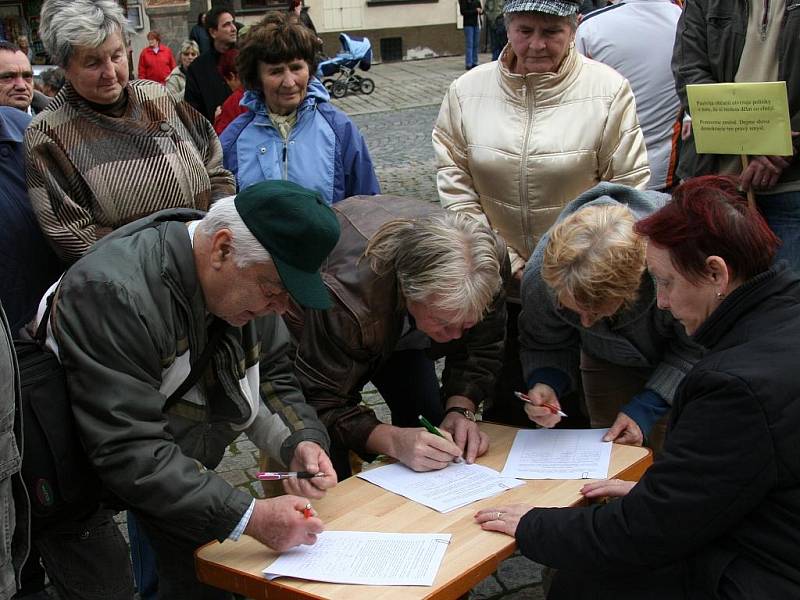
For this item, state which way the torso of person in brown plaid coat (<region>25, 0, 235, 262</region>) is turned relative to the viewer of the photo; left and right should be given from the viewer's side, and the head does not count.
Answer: facing the viewer and to the right of the viewer

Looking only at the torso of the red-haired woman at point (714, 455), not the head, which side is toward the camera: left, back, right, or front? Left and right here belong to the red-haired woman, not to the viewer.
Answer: left

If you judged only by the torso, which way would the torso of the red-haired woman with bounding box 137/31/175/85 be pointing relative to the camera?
toward the camera

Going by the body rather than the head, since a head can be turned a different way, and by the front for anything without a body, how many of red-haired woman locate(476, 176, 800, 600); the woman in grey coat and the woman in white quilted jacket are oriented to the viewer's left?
1

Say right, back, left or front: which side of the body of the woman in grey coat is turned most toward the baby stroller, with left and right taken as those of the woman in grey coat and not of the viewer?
back

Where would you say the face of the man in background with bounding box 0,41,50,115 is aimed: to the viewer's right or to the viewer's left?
to the viewer's right

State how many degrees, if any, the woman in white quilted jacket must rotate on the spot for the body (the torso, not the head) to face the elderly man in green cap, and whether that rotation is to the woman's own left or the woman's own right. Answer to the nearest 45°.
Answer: approximately 45° to the woman's own right

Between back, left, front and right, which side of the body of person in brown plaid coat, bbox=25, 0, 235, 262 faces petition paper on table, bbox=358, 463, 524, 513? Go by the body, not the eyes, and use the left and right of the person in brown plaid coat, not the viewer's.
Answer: front

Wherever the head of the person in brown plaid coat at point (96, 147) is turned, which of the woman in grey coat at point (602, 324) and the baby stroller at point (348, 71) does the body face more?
the woman in grey coat

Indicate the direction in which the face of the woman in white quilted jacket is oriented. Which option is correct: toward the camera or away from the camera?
toward the camera

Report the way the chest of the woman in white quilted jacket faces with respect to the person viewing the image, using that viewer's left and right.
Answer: facing the viewer

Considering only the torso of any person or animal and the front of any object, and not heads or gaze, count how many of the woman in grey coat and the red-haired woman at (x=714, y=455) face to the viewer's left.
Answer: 1

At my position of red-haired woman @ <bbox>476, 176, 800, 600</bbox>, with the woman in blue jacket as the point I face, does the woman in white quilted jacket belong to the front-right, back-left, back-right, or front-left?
front-right

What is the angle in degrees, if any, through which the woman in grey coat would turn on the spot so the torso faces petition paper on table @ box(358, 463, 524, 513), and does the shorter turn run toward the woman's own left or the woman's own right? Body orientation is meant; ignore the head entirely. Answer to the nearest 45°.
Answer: approximately 45° to the woman's own right

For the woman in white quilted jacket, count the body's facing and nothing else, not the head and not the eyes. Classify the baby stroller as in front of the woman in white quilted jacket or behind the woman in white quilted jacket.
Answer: behind

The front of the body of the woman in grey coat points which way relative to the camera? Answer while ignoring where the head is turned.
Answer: toward the camera

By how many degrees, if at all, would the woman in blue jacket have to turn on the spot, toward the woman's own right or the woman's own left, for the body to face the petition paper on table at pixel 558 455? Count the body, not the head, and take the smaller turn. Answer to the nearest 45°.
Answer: approximately 45° to the woman's own left
